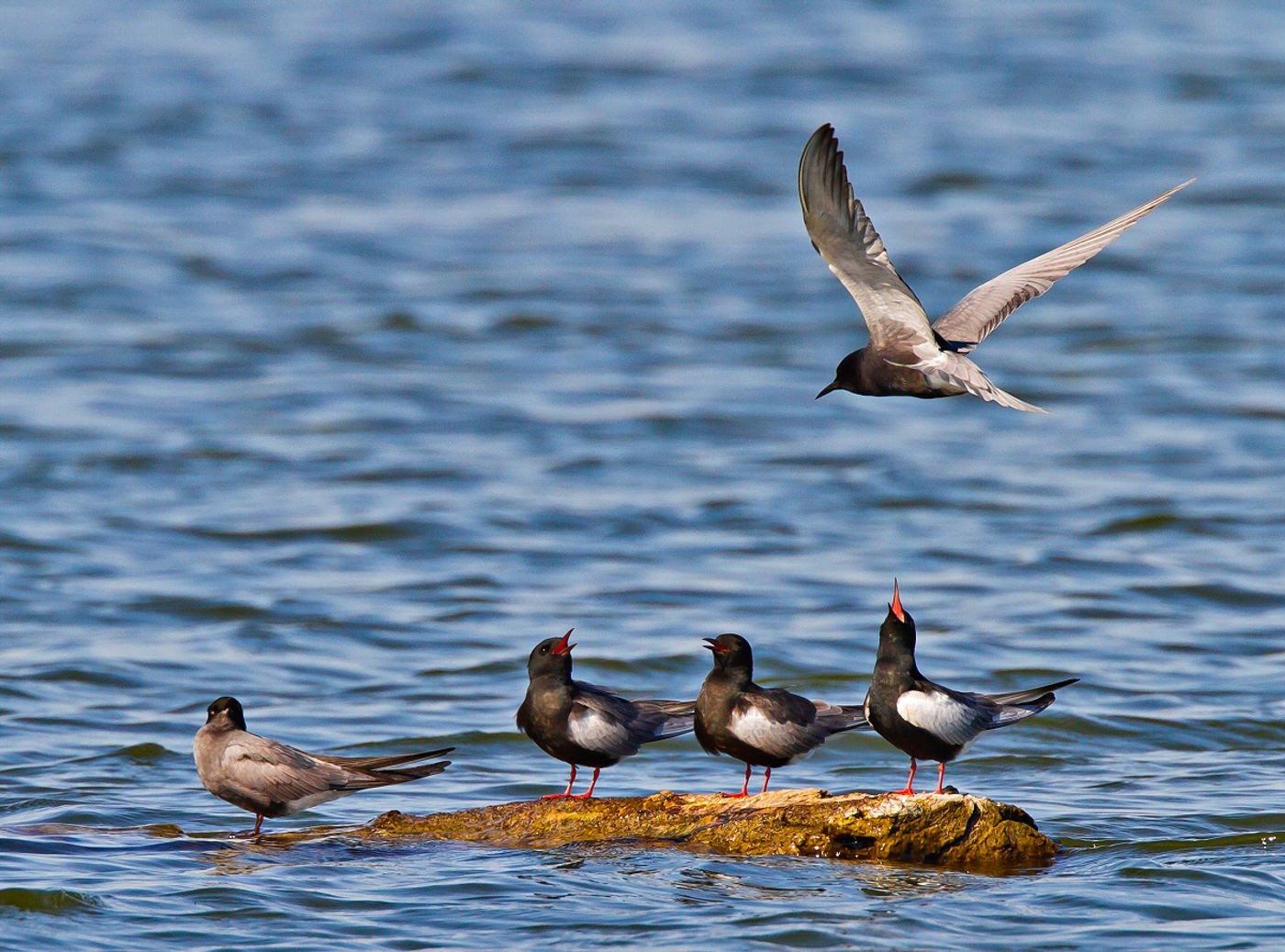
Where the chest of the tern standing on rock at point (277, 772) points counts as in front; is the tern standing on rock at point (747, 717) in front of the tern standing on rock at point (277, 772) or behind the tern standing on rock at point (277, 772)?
behind

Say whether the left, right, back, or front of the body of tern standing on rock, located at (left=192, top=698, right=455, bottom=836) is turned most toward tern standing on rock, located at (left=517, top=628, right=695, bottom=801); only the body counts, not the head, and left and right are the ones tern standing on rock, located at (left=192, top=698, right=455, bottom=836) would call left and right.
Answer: back

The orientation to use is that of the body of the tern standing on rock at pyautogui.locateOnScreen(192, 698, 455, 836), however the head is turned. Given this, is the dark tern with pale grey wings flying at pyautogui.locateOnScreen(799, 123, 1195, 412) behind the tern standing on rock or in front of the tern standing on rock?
behind

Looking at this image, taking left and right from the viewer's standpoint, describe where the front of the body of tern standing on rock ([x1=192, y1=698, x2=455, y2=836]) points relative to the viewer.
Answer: facing to the left of the viewer

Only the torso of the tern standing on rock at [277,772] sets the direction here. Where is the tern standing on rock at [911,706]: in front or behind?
behind
